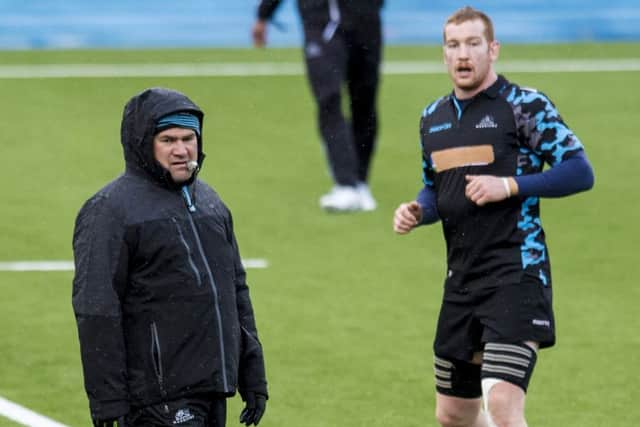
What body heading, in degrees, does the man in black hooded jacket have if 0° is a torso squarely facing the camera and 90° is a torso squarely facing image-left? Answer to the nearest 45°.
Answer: approximately 315°

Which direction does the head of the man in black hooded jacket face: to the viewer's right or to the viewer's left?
to the viewer's right
